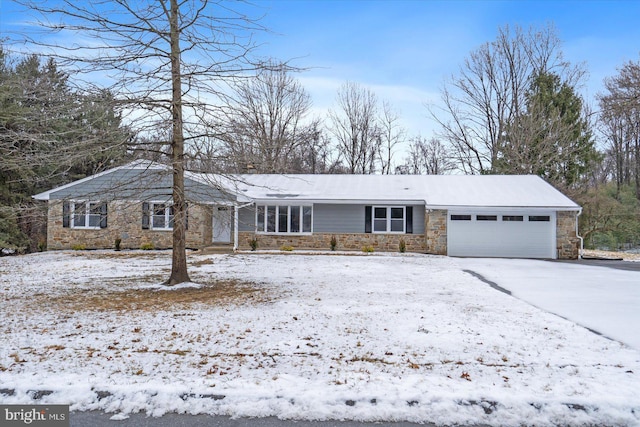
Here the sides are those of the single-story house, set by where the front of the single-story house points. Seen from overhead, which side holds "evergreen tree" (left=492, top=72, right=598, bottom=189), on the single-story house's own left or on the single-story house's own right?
on the single-story house's own left

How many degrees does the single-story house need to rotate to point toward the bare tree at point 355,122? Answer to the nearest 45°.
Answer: approximately 180°

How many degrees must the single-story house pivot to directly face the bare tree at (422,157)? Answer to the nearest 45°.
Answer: approximately 180°

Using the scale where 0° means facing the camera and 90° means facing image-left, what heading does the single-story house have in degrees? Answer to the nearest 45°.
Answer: approximately 0°
